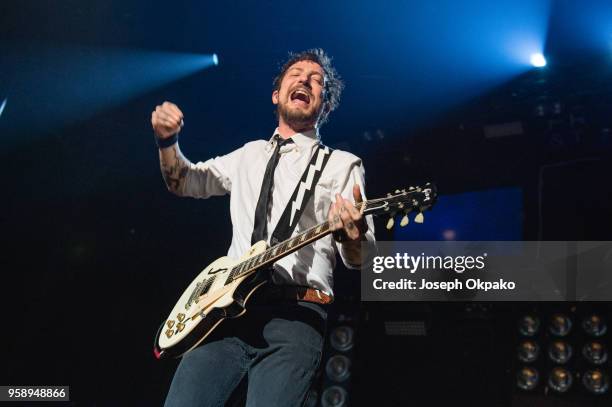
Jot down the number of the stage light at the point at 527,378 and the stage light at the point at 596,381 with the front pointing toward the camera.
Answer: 2

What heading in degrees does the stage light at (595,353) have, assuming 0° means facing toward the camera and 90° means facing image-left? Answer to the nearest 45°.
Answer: approximately 0°

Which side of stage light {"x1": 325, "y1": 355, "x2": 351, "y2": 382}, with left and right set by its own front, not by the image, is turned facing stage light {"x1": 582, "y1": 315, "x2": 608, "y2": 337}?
left

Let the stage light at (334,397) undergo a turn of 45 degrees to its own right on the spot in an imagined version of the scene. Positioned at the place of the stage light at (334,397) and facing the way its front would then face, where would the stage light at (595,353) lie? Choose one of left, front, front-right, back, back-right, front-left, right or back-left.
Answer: back-left
